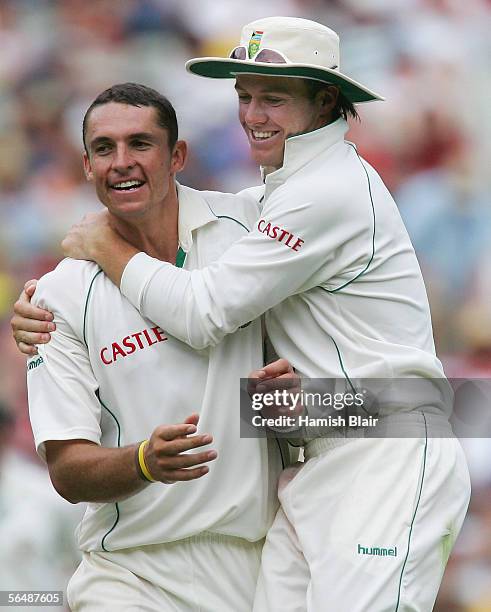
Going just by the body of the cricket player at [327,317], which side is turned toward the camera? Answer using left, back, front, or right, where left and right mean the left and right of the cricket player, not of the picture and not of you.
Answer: left

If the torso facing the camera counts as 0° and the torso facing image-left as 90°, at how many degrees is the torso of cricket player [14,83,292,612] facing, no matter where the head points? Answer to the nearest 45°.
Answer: approximately 0°
